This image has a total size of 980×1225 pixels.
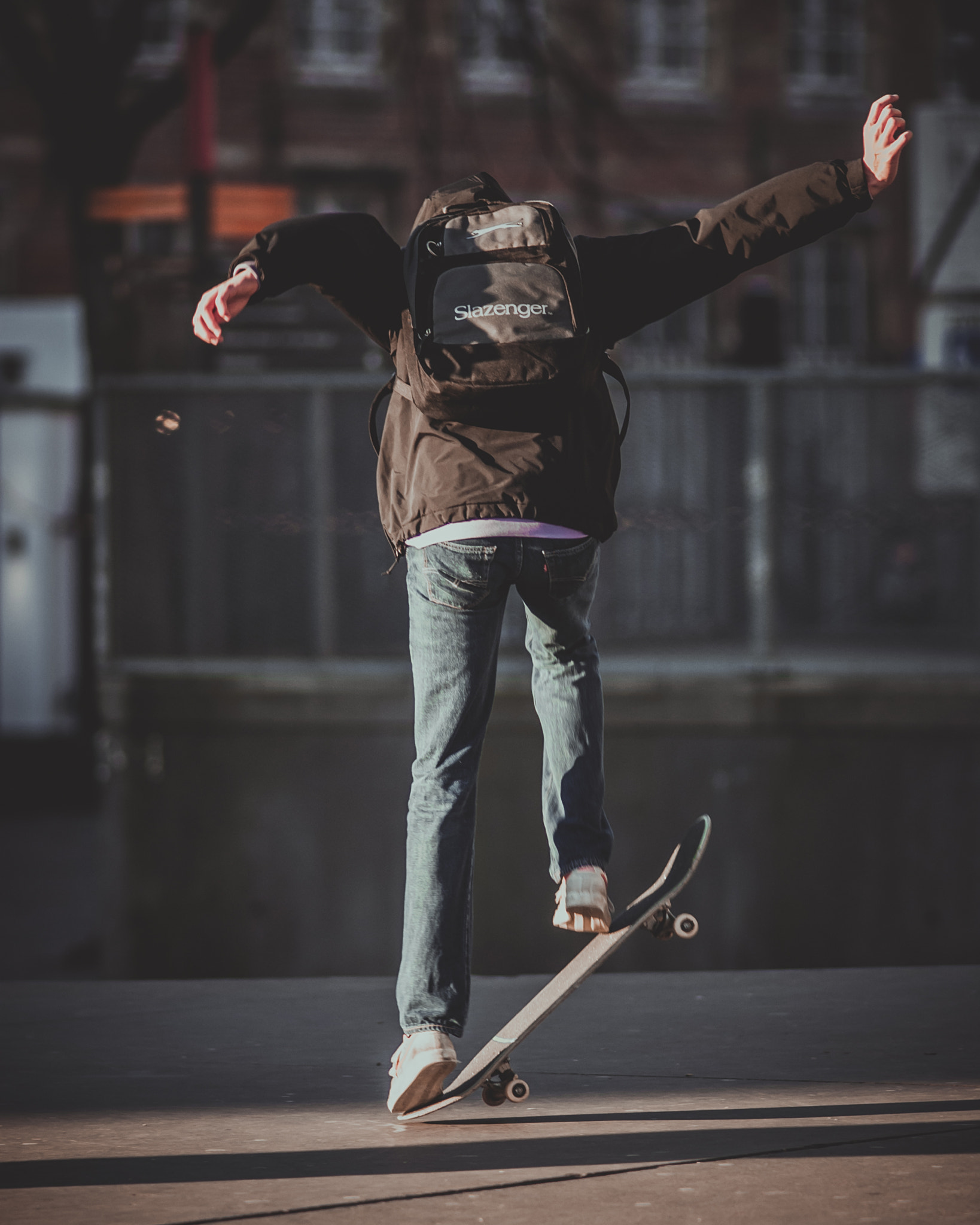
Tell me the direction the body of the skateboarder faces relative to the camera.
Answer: away from the camera

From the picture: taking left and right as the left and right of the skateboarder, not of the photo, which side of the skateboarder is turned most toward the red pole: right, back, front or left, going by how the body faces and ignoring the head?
front

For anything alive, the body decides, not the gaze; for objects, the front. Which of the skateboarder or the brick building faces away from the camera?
the skateboarder

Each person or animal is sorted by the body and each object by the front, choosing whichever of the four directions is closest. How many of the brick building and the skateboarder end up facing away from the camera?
1

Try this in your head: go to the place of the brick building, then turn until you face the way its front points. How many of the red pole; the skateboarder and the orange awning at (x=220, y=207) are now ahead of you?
3

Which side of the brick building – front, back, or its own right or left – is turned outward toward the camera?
front

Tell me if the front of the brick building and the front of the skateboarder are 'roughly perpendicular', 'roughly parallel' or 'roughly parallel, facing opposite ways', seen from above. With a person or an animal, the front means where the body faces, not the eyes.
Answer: roughly parallel, facing opposite ways

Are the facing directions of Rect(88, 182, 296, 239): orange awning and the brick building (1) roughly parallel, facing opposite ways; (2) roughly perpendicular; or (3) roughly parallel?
roughly parallel

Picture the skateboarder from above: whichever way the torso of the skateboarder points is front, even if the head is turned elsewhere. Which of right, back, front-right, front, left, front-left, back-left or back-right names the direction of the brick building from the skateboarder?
front

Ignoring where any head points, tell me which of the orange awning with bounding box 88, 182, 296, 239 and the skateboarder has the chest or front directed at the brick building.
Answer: the skateboarder

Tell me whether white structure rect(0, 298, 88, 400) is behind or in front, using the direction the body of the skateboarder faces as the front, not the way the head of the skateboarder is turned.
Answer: in front

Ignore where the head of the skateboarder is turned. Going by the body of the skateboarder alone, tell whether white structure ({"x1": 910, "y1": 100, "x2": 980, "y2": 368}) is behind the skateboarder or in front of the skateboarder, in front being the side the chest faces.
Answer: in front
